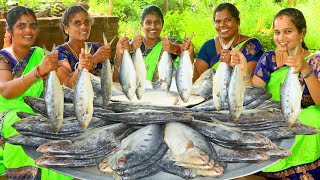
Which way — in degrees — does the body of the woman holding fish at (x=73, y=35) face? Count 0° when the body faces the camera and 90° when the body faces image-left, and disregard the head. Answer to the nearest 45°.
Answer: approximately 315°

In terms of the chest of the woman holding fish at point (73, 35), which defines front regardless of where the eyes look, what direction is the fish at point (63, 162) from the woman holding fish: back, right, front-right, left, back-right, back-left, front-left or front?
front-right

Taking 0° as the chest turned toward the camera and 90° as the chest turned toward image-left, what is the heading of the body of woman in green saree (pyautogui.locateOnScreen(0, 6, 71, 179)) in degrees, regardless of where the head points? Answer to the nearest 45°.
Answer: approximately 315°

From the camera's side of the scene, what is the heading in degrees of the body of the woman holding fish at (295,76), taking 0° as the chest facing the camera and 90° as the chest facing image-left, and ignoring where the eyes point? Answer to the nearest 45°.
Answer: approximately 45°

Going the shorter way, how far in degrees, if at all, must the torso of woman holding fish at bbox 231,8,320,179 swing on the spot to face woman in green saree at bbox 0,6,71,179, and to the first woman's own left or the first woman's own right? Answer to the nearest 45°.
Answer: approximately 45° to the first woman's own right

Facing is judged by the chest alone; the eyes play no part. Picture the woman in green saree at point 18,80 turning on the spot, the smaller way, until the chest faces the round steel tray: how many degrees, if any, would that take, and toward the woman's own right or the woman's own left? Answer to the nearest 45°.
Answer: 0° — they already face it

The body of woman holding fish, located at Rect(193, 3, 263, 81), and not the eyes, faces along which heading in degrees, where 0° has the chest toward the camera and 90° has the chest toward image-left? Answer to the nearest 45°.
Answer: approximately 0°
